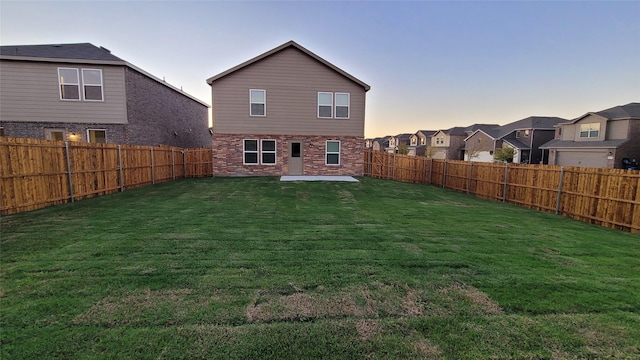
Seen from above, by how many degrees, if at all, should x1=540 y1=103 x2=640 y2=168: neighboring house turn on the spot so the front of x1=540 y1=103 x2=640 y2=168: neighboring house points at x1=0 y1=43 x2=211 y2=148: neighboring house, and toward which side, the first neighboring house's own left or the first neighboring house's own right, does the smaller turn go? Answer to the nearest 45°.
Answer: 0° — it already faces it

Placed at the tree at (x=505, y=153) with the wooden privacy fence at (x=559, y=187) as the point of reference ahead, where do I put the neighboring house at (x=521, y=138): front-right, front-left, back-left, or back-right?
back-left

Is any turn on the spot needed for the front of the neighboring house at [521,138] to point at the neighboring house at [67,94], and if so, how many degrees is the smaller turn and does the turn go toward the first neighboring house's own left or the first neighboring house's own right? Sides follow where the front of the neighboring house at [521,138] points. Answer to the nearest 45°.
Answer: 0° — it already faces it

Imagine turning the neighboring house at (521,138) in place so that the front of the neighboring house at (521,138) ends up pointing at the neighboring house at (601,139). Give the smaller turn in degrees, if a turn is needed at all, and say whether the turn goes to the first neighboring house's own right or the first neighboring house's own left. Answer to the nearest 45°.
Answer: approximately 90° to the first neighboring house's own left

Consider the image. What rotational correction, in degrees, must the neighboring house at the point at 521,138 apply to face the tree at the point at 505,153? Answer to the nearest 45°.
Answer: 0° — it already faces it

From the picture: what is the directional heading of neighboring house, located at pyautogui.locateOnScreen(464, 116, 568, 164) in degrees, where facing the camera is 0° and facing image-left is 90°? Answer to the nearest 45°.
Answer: approximately 45°

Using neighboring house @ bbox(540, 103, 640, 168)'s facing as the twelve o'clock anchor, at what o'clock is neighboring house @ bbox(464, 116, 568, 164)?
neighboring house @ bbox(464, 116, 568, 164) is roughly at 3 o'clock from neighboring house @ bbox(540, 103, 640, 168).

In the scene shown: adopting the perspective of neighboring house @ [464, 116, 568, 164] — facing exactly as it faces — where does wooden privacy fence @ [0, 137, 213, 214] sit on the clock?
The wooden privacy fence is roughly at 11 o'clock from the neighboring house.
